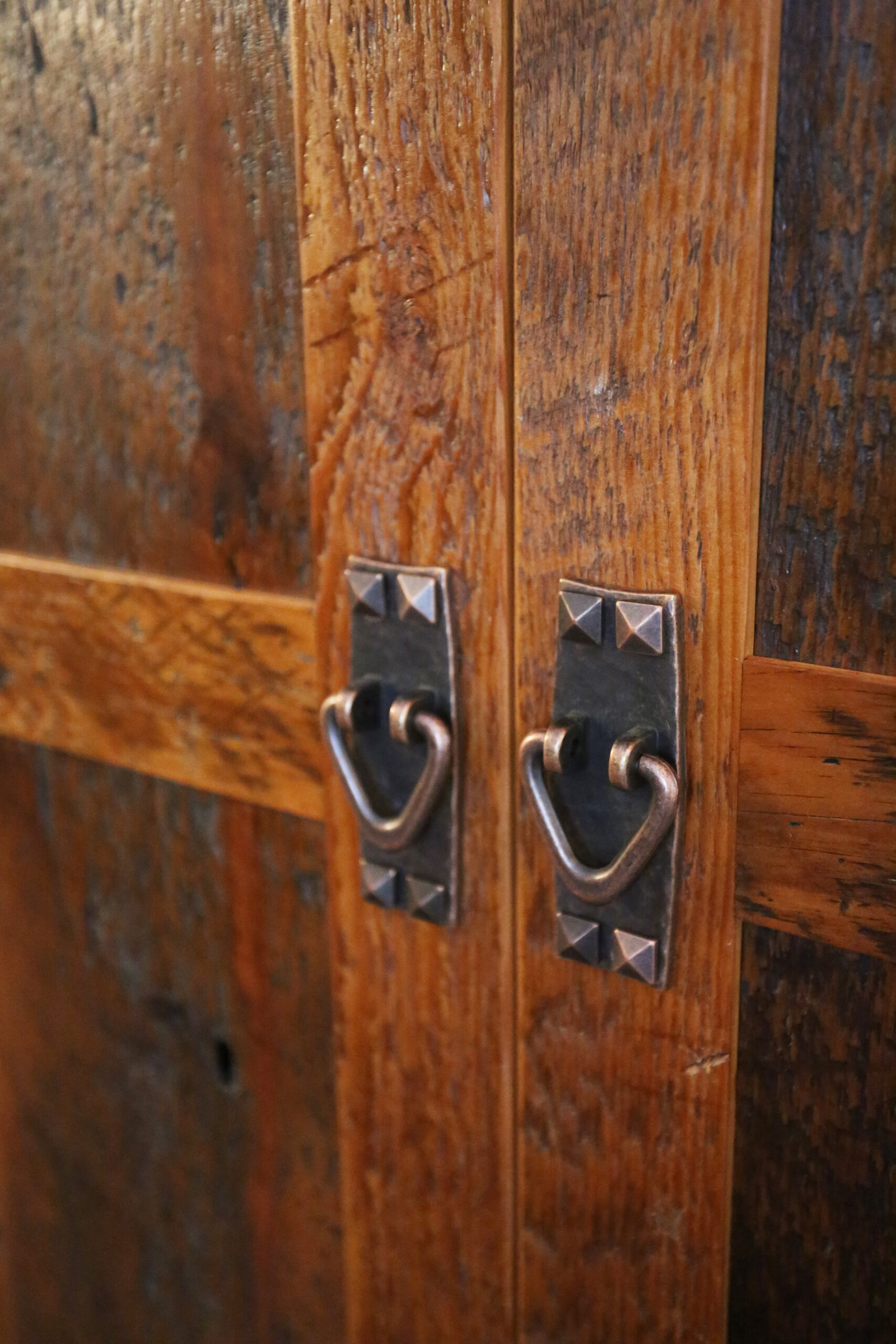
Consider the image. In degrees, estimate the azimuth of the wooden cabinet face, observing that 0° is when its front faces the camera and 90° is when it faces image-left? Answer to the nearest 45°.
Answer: approximately 45°
